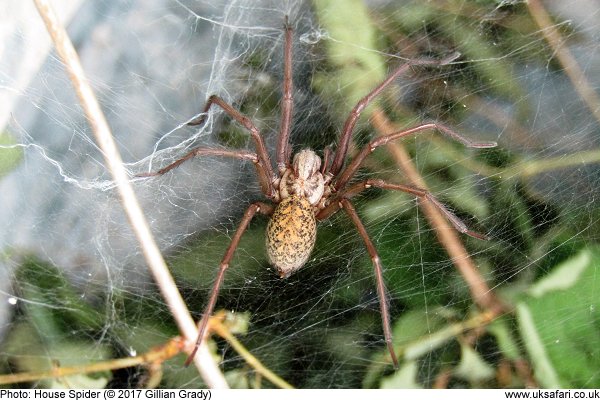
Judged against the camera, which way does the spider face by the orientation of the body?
away from the camera
